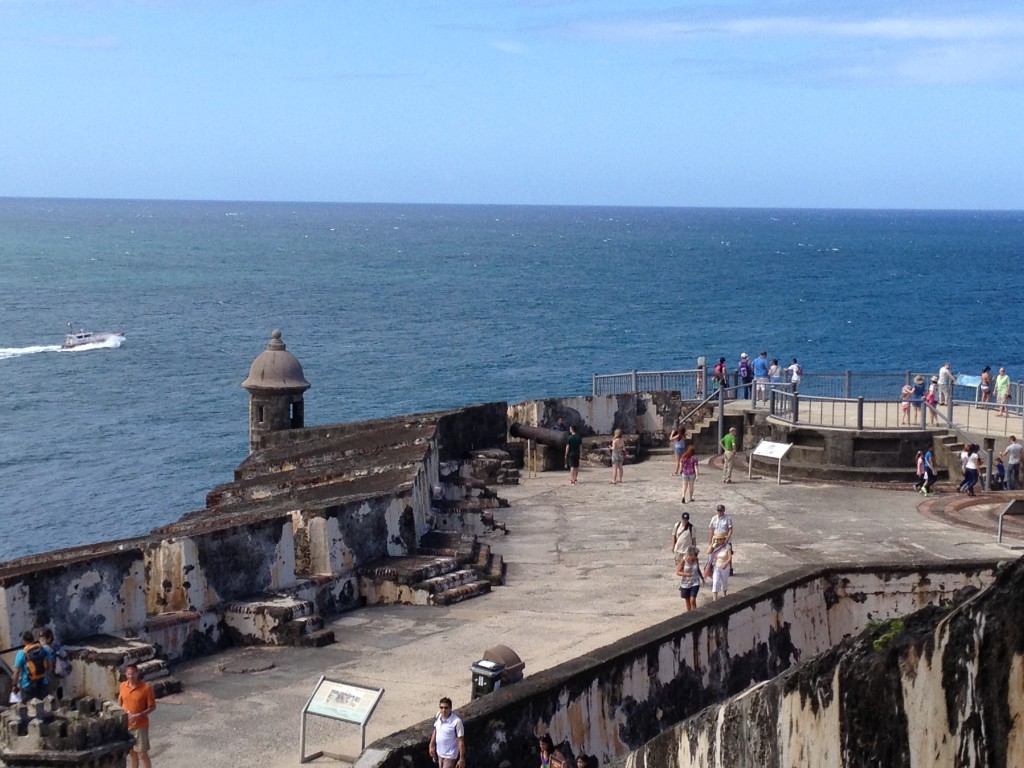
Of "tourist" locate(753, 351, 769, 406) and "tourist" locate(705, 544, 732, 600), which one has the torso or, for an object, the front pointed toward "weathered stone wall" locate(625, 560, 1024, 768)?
"tourist" locate(705, 544, 732, 600)

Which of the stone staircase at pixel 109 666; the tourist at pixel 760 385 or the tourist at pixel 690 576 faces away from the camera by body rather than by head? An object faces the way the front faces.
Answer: the tourist at pixel 760 385

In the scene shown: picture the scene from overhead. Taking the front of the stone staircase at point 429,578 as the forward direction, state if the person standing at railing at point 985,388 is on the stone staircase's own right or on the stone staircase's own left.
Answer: on the stone staircase's own left

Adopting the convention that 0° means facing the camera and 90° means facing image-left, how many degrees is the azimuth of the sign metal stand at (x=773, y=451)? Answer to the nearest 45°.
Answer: approximately 45°

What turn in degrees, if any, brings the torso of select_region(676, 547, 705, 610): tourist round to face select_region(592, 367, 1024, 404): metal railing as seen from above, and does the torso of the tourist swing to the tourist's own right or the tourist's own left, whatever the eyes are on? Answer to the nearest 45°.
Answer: approximately 180°

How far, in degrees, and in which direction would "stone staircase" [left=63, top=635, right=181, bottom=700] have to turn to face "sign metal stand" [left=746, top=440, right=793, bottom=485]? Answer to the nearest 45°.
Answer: approximately 90° to its left

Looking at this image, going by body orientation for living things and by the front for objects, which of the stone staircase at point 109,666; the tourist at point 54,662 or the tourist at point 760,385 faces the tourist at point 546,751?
the stone staircase

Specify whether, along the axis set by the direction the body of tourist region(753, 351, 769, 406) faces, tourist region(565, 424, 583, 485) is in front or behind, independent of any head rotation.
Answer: behind

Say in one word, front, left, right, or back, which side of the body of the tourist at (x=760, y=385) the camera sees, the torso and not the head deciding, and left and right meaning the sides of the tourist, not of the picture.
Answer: back

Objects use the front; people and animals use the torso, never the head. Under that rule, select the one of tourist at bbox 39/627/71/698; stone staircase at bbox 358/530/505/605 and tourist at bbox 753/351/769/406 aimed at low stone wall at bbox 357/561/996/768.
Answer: the stone staircase

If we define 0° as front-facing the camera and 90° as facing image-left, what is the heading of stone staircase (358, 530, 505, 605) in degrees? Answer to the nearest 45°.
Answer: approximately 315°
